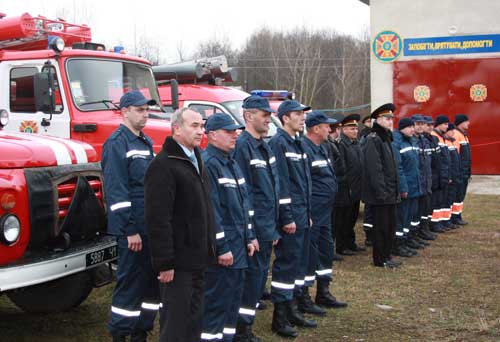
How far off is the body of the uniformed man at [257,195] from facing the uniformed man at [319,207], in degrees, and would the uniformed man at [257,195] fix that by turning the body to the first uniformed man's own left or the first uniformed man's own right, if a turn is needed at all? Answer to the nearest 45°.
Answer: approximately 90° to the first uniformed man's own left

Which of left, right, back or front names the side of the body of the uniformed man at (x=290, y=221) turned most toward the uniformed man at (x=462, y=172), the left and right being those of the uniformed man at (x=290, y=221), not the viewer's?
left

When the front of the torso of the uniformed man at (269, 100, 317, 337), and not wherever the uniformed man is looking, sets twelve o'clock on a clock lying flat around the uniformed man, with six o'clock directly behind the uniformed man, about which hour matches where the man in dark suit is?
The man in dark suit is roughly at 2 o'clock from the uniformed man.

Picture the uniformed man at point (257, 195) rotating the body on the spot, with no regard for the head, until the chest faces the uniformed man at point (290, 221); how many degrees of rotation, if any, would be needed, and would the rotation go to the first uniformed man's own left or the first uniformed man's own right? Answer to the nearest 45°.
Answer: approximately 90° to the first uniformed man's own left
